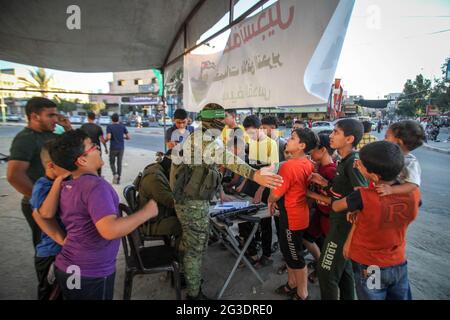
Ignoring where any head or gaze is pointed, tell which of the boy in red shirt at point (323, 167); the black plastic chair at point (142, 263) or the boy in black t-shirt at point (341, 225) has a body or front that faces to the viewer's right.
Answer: the black plastic chair

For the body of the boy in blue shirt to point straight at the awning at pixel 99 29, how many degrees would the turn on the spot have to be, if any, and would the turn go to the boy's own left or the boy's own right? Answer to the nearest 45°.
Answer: approximately 90° to the boy's own left

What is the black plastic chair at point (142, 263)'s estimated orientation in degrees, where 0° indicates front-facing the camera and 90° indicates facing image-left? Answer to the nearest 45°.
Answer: approximately 270°

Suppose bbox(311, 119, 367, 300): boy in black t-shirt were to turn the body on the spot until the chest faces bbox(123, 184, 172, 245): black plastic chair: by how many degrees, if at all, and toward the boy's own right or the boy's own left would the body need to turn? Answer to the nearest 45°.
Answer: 0° — they already face it

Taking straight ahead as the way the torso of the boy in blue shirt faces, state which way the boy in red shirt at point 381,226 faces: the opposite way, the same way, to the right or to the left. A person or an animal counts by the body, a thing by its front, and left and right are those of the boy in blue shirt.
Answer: to the left

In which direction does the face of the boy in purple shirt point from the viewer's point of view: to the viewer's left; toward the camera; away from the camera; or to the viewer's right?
to the viewer's right

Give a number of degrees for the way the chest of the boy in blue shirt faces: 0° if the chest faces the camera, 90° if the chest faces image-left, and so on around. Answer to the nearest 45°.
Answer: approximately 270°

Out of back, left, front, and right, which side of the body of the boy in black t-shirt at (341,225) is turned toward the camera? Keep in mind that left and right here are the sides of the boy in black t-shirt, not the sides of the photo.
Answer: left

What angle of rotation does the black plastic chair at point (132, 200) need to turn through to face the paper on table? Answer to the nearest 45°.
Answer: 0° — it already faces it

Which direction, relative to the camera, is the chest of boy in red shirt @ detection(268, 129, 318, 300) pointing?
to the viewer's left

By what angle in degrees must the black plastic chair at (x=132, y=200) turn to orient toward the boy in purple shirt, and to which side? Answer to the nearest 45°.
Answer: approximately 90° to its right
